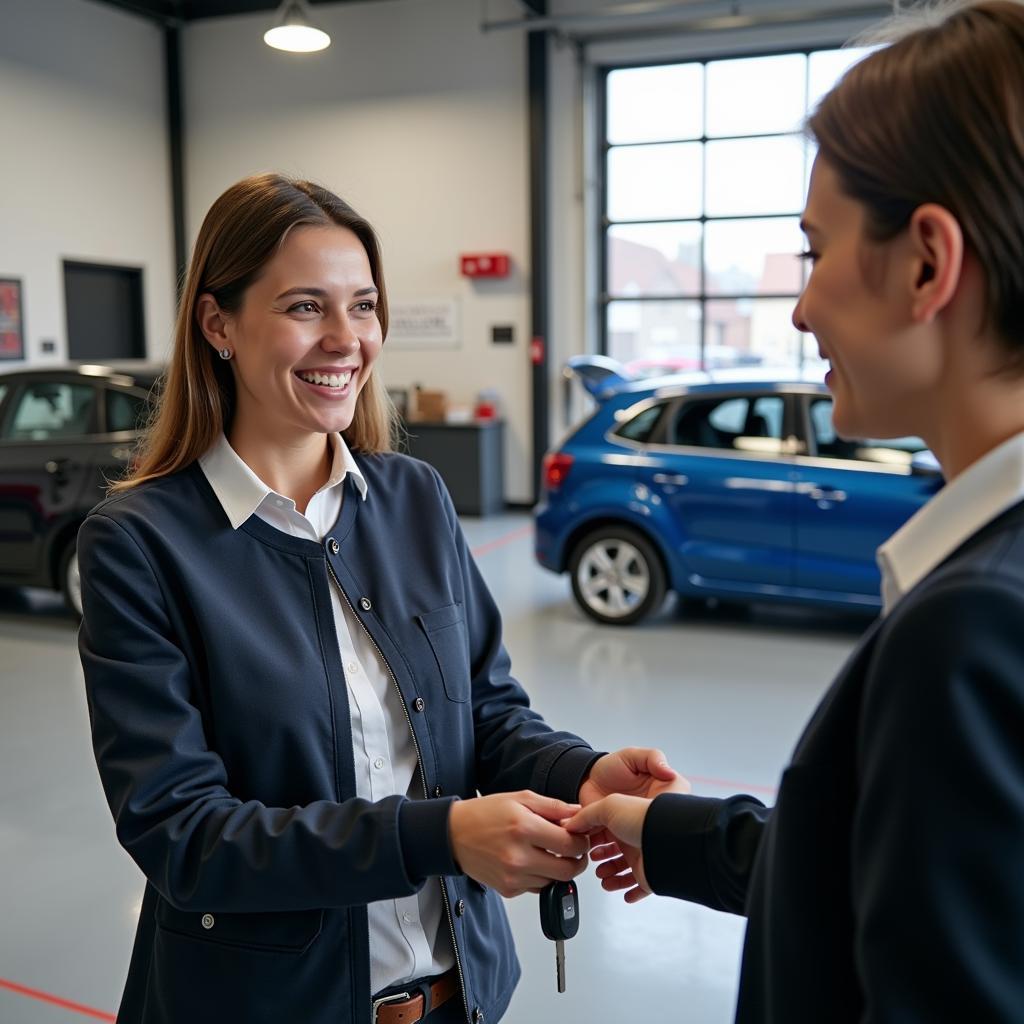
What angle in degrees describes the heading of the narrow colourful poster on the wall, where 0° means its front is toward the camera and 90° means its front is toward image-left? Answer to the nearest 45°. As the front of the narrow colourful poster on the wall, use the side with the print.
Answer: approximately 0°

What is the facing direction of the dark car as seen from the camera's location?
facing to the left of the viewer

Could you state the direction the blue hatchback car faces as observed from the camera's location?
facing to the right of the viewer

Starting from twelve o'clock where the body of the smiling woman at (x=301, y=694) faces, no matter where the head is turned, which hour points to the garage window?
The garage window is roughly at 8 o'clock from the smiling woman.

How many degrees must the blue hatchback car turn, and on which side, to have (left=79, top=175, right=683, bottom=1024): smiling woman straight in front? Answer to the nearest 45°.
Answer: approximately 90° to its right

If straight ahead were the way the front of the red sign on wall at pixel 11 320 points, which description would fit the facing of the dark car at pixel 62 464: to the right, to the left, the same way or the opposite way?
to the right

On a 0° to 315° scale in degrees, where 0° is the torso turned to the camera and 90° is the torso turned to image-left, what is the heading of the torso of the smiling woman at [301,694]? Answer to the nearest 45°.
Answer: approximately 315°

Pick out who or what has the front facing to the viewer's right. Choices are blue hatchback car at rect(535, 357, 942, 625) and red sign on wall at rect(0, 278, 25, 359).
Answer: the blue hatchback car

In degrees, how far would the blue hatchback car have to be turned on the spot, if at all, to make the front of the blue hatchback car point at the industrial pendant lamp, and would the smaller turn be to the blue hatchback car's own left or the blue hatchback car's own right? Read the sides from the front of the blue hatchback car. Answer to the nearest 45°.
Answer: approximately 135° to the blue hatchback car's own left

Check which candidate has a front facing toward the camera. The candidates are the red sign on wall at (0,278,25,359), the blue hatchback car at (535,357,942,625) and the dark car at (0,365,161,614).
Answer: the red sign on wall

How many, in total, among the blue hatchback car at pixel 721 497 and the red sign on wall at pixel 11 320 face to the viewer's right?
1

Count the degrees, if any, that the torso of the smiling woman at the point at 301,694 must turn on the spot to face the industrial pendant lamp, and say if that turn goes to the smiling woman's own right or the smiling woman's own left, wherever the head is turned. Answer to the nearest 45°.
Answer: approximately 135° to the smiling woman's own left

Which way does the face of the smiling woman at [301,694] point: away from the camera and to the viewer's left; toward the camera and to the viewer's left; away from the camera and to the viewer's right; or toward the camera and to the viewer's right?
toward the camera and to the viewer's right

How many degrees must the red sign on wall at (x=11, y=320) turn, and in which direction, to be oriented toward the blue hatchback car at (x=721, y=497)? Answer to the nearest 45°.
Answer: approximately 45° to its left

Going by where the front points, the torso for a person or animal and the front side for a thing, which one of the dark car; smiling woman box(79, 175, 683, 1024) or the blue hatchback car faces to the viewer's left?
the dark car
